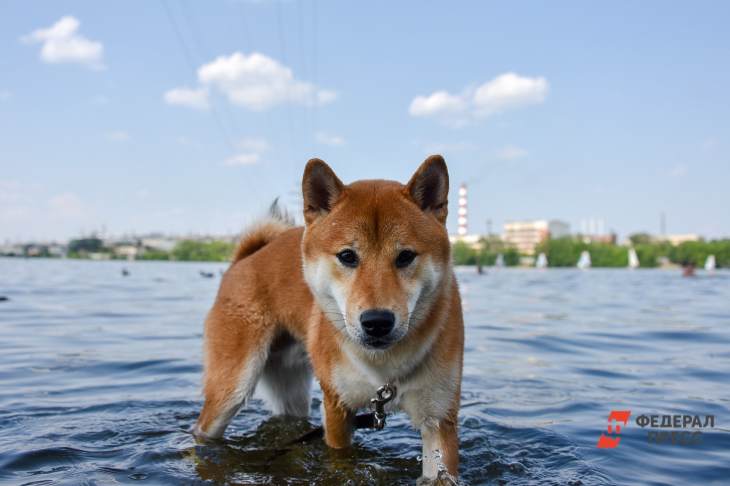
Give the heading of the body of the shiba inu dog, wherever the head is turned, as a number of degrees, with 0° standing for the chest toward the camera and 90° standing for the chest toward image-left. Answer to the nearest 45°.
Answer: approximately 315°
